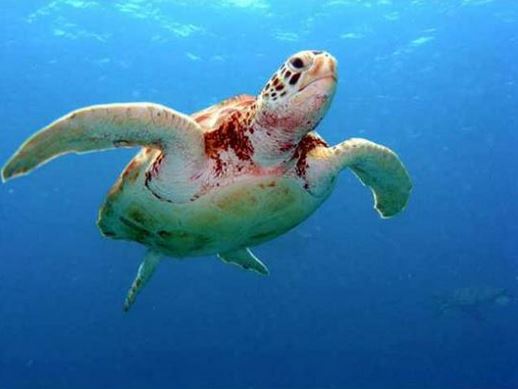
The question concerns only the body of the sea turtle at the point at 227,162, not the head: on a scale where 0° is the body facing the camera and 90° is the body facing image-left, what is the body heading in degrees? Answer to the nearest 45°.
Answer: approximately 315°
